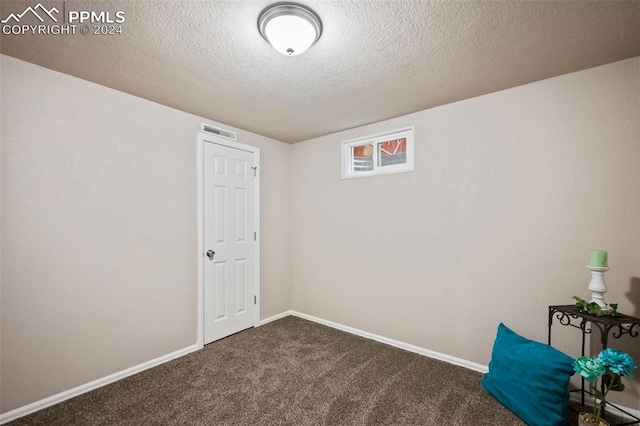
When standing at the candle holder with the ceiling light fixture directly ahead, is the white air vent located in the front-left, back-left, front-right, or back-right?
front-right

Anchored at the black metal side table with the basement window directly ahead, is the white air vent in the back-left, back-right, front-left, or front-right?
front-left

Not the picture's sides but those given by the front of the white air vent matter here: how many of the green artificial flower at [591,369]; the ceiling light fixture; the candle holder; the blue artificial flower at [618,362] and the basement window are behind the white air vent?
0

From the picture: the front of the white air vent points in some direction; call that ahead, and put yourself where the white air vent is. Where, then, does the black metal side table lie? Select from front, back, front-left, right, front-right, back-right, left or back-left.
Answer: front

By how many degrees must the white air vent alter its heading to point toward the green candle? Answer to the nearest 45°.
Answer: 0° — it already faces it

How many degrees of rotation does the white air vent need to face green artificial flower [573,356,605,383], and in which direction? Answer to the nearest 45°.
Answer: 0° — it already faces it

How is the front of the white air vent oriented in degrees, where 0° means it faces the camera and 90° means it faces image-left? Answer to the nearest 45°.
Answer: approximately 315°

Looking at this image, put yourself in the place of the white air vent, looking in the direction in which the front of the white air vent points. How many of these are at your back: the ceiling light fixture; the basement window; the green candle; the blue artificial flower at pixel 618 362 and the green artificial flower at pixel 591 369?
0

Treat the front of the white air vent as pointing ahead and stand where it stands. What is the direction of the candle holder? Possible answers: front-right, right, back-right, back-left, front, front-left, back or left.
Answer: front

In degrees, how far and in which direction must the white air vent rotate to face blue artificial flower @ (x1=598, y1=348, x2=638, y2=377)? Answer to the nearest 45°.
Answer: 0° — it already faces it

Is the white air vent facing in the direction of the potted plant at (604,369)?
yes

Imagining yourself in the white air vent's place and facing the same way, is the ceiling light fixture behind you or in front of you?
in front
